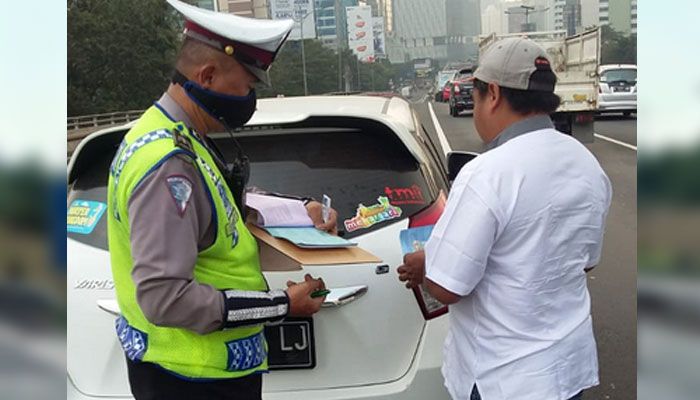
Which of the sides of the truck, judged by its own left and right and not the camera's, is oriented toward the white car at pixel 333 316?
back

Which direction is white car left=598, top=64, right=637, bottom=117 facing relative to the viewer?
away from the camera

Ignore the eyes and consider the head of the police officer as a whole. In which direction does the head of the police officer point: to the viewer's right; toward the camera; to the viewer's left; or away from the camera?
to the viewer's right

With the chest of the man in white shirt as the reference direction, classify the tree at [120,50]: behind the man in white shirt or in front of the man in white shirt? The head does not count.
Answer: in front

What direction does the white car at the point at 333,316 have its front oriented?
away from the camera

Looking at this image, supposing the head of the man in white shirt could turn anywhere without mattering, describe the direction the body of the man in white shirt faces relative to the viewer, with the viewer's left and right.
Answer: facing away from the viewer and to the left of the viewer

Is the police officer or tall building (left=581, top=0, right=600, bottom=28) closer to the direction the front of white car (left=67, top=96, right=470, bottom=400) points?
the tall building

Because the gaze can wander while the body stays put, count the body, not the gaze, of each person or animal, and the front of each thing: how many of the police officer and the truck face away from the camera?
1

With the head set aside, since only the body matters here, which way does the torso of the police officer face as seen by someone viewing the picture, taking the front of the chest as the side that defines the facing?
to the viewer's right

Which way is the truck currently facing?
away from the camera
